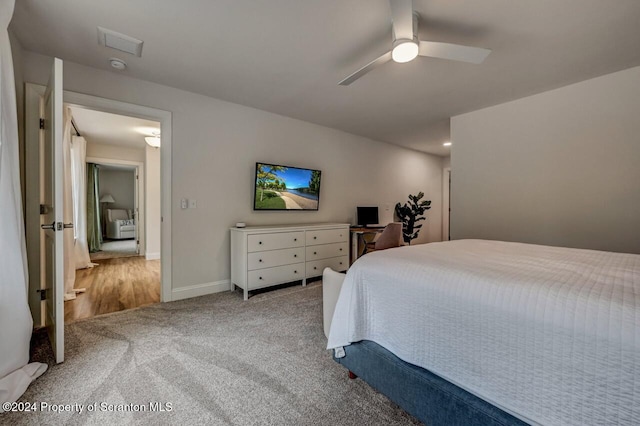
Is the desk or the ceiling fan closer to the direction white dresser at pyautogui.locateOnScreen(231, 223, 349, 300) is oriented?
the ceiling fan

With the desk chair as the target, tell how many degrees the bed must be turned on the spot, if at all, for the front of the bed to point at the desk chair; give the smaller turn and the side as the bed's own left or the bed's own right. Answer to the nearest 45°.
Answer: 0° — it already faces it

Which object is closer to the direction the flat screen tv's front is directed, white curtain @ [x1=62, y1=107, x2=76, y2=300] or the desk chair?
the desk chair

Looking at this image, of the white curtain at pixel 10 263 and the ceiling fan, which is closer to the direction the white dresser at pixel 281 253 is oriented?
the ceiling fan

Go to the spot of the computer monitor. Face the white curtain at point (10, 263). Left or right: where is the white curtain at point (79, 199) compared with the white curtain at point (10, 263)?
right

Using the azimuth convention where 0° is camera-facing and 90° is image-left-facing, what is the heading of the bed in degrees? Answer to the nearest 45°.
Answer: approximately 135°

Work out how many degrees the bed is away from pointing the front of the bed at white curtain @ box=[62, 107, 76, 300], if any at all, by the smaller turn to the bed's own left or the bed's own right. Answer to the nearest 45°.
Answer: approximately 45° to the bed's own left
